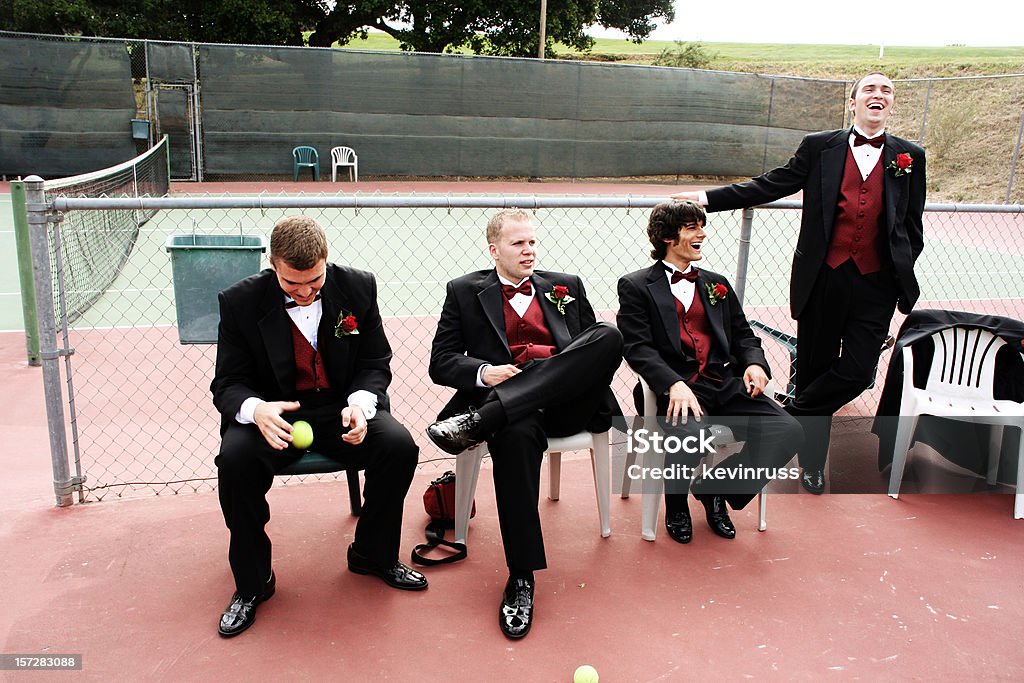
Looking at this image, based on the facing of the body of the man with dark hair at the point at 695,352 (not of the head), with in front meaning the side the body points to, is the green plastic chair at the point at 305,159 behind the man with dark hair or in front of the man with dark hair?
behind

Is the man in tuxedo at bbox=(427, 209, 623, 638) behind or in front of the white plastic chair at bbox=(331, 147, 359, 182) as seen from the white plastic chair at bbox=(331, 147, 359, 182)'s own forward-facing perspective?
in front

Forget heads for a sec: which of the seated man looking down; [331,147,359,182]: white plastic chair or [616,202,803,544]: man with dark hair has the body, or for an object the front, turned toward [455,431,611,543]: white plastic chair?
[331,147,359,182]: white plastic chair

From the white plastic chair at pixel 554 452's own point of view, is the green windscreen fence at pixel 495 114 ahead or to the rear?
to the rear

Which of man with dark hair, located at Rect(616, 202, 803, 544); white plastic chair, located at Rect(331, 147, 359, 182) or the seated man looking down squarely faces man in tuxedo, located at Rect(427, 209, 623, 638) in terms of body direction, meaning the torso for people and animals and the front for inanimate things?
the white plastic chair

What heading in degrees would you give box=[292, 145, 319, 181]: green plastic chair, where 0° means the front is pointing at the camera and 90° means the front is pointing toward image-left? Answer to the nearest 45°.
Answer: approximately 0°

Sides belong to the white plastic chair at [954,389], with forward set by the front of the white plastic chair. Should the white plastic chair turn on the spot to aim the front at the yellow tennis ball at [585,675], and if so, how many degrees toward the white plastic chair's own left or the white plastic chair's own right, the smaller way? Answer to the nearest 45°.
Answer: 0° — it already faces it
